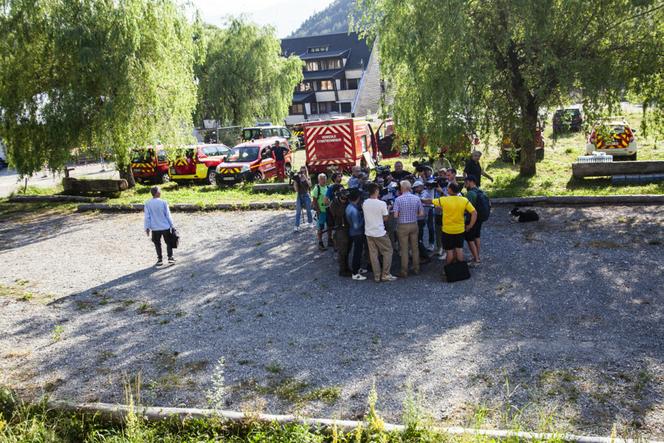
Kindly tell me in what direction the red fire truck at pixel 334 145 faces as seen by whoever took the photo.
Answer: facing away from the viewer and to the right of the viewer

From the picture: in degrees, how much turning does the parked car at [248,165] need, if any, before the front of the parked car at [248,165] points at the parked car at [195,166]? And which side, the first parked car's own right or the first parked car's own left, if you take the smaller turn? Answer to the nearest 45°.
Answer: approximately 90° to the first parked car's own right

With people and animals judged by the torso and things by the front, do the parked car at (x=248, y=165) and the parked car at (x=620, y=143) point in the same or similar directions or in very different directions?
very different directions

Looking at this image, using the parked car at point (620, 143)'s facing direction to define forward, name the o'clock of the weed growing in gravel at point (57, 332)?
The weed growing in gravel is roughly at 7 o'clock from the parked car.

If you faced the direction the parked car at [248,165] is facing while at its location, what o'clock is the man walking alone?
The man walking alone is roughly at 11 o'clock from the parked car.

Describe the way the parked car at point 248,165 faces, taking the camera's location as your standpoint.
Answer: facing the viewer and to the left of the viewer

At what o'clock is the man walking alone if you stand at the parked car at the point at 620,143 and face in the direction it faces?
The man walking alone is roughly at 7 o'clock from the parked car.

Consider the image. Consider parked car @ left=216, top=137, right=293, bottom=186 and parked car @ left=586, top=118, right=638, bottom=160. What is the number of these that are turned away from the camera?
1

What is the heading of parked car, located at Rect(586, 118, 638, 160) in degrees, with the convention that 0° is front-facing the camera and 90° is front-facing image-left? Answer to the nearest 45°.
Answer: approximately 180°

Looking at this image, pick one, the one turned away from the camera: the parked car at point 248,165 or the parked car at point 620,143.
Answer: the parked car at point 620,143
